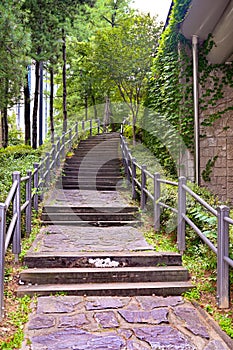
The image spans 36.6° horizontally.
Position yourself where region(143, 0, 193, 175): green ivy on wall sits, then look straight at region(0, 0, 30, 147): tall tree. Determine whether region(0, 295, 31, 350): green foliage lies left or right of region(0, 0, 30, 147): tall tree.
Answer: left

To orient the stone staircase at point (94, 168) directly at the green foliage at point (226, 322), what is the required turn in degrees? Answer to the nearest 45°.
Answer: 0° — it already faces it

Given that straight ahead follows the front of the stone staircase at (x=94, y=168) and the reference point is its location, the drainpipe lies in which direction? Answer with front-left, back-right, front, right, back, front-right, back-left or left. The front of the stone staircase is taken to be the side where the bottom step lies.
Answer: front-left

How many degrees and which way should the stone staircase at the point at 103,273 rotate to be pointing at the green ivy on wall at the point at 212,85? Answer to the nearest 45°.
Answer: approximately 135° to its left

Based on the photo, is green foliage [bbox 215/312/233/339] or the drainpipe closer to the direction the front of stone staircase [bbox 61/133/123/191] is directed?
the green foliage

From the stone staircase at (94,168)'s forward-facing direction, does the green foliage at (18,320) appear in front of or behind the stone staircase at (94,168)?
in front

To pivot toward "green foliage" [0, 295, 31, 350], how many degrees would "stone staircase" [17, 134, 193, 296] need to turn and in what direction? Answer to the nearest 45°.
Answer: approximately 45° to its right

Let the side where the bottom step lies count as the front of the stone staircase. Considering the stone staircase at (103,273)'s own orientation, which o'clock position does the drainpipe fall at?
The drainpipe is roughly at 7 o'clock from the stone staircase.

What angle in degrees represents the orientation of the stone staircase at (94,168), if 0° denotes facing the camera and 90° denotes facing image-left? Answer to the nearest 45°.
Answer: approximately 0°

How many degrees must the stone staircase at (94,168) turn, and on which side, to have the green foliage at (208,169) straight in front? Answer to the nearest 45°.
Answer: approximately 45° to its left

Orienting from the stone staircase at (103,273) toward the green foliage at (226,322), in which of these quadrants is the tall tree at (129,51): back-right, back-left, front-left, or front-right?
back-left
